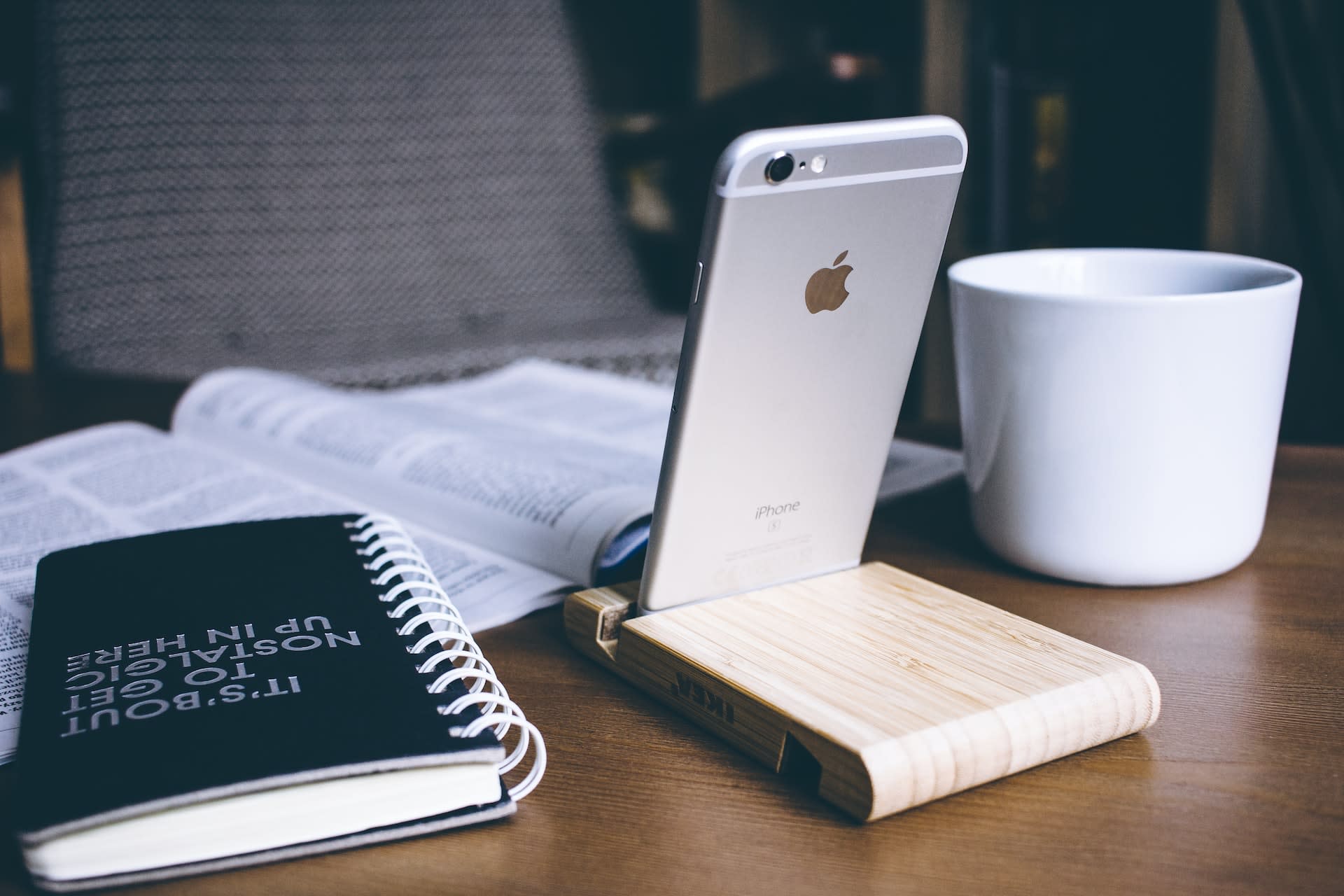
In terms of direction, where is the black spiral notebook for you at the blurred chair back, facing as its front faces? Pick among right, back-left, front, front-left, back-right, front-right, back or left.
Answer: front

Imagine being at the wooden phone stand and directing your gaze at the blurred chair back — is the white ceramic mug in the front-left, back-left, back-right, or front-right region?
front-right

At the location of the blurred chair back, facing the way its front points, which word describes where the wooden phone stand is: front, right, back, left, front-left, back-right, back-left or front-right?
front

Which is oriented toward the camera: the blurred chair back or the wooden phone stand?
the blurred chair back

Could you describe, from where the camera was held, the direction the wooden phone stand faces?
facing away from the viewer and to the left of the viewer

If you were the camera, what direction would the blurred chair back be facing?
facing the viewer

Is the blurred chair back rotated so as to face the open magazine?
yes

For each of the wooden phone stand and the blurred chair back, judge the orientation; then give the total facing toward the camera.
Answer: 1

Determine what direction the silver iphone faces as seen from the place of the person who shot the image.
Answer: facing away from the viewer and to the left of the viewer

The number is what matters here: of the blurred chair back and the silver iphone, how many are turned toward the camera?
1
